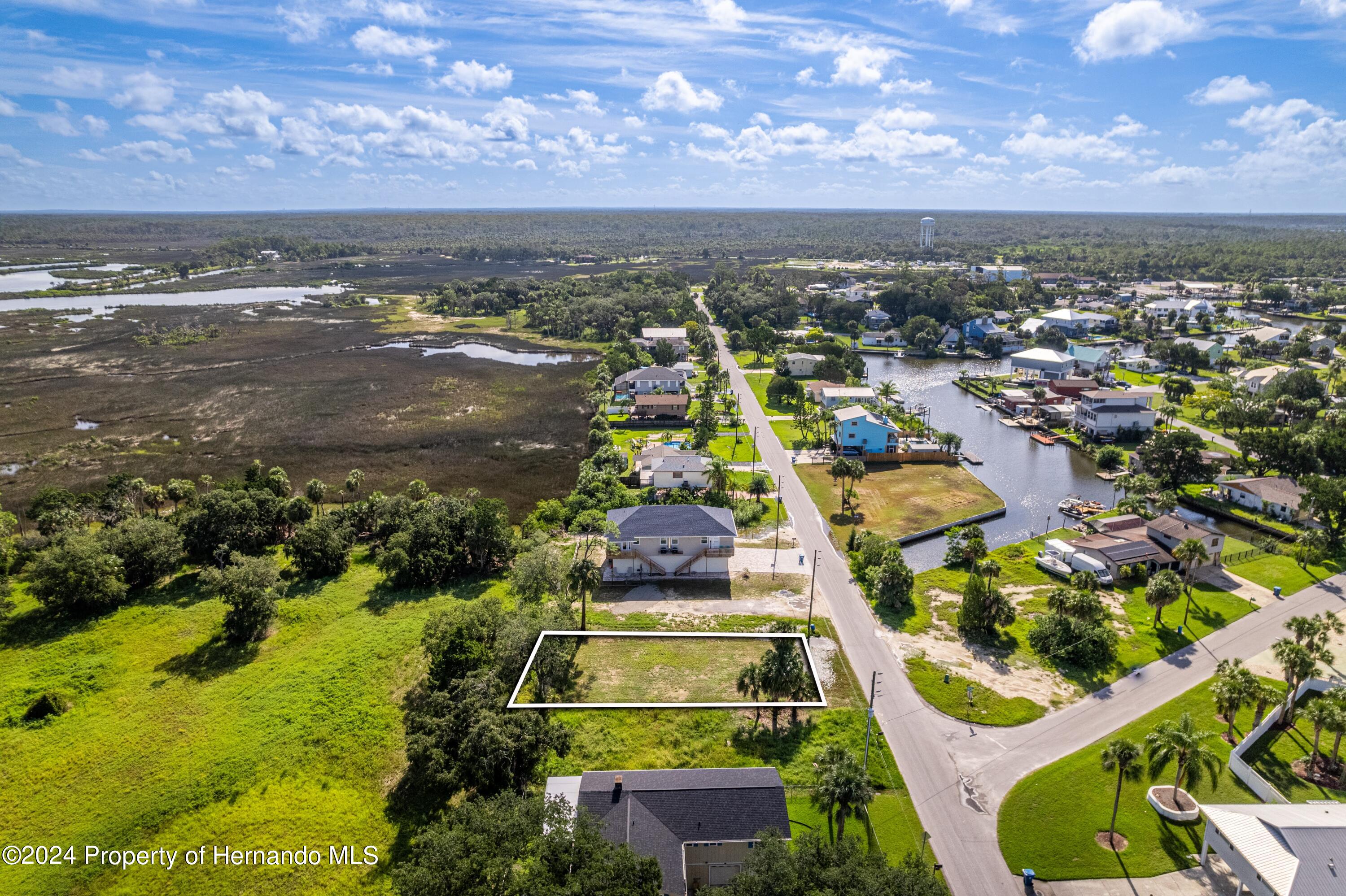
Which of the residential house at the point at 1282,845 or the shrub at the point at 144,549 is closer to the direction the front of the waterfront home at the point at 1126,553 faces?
the residential house

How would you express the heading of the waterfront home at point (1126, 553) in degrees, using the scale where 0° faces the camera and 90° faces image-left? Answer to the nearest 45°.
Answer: approximately 315°

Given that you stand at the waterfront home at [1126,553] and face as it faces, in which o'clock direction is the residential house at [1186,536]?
The residential house is roughly at 9 o'clock from the waterfront home.

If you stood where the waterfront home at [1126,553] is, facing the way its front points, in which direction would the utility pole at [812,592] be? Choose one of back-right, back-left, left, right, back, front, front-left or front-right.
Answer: right

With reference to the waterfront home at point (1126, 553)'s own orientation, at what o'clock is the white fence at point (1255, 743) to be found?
The white fence is roughly at 1 o'clock from the waterfront home.

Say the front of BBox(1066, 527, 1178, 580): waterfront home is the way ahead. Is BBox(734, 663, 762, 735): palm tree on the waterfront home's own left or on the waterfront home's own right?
on the waterfront home's own right

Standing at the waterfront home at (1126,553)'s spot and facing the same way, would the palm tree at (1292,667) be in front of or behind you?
in front

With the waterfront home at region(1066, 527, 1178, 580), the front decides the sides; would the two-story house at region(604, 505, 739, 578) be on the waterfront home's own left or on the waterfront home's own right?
on the waterfront home's own right

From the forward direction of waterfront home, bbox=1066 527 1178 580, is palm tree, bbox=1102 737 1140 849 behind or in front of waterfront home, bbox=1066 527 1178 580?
in front

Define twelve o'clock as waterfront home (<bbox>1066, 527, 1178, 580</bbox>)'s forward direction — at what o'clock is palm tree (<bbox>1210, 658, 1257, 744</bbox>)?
The palm tree is roughly at 1 o'clock from the waterfront home.
